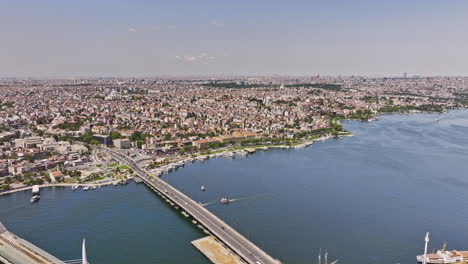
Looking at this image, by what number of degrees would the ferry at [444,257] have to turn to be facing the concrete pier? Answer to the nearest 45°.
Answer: approximately 45° to its left

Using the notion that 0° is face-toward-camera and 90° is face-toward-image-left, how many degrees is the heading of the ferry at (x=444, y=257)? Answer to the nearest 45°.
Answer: approximately 90°
